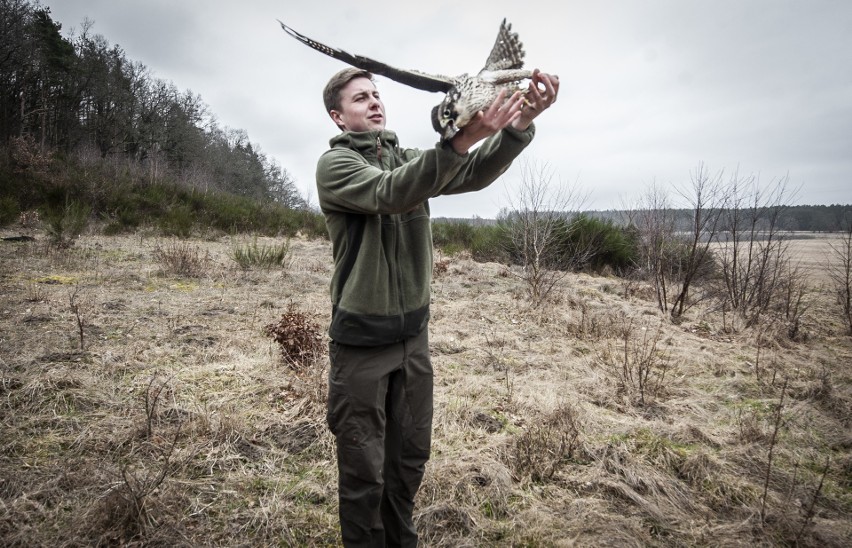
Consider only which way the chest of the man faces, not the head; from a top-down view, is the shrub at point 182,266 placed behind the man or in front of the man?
behind

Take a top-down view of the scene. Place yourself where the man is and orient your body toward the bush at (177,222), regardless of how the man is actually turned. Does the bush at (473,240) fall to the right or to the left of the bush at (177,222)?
right

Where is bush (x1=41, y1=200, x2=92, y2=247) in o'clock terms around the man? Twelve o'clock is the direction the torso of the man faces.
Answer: The bush is roughly at 6 o'clock from the man.

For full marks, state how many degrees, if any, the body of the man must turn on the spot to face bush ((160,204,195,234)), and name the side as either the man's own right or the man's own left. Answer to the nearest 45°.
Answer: approximately 180°

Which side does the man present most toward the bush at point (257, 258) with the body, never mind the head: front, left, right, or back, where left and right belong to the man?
back

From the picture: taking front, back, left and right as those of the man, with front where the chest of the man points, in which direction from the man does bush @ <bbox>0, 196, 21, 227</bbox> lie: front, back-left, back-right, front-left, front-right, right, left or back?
back

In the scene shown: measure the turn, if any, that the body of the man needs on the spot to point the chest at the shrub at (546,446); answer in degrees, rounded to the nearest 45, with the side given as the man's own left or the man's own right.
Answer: approximately 90° to the man's own left

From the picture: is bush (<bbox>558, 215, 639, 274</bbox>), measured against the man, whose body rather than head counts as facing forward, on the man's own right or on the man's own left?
on the man's own left

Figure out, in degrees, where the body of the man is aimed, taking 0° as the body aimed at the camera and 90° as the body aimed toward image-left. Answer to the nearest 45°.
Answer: approximately 315°
